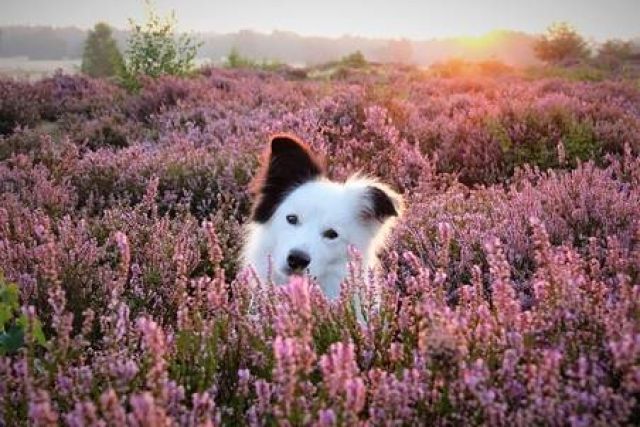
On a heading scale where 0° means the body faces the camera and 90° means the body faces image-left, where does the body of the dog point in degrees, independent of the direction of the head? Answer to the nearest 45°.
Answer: approximately 0°

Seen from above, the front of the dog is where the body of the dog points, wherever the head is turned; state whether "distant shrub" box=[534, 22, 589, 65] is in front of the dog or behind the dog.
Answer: behind

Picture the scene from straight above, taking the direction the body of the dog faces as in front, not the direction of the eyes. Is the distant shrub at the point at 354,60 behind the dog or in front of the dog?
behind

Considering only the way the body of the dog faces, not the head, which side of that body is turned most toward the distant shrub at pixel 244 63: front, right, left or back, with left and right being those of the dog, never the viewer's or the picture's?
back

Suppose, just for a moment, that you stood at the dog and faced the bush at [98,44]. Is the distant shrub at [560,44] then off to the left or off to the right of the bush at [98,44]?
right

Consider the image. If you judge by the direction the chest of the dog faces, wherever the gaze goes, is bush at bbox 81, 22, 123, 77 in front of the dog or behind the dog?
behind
